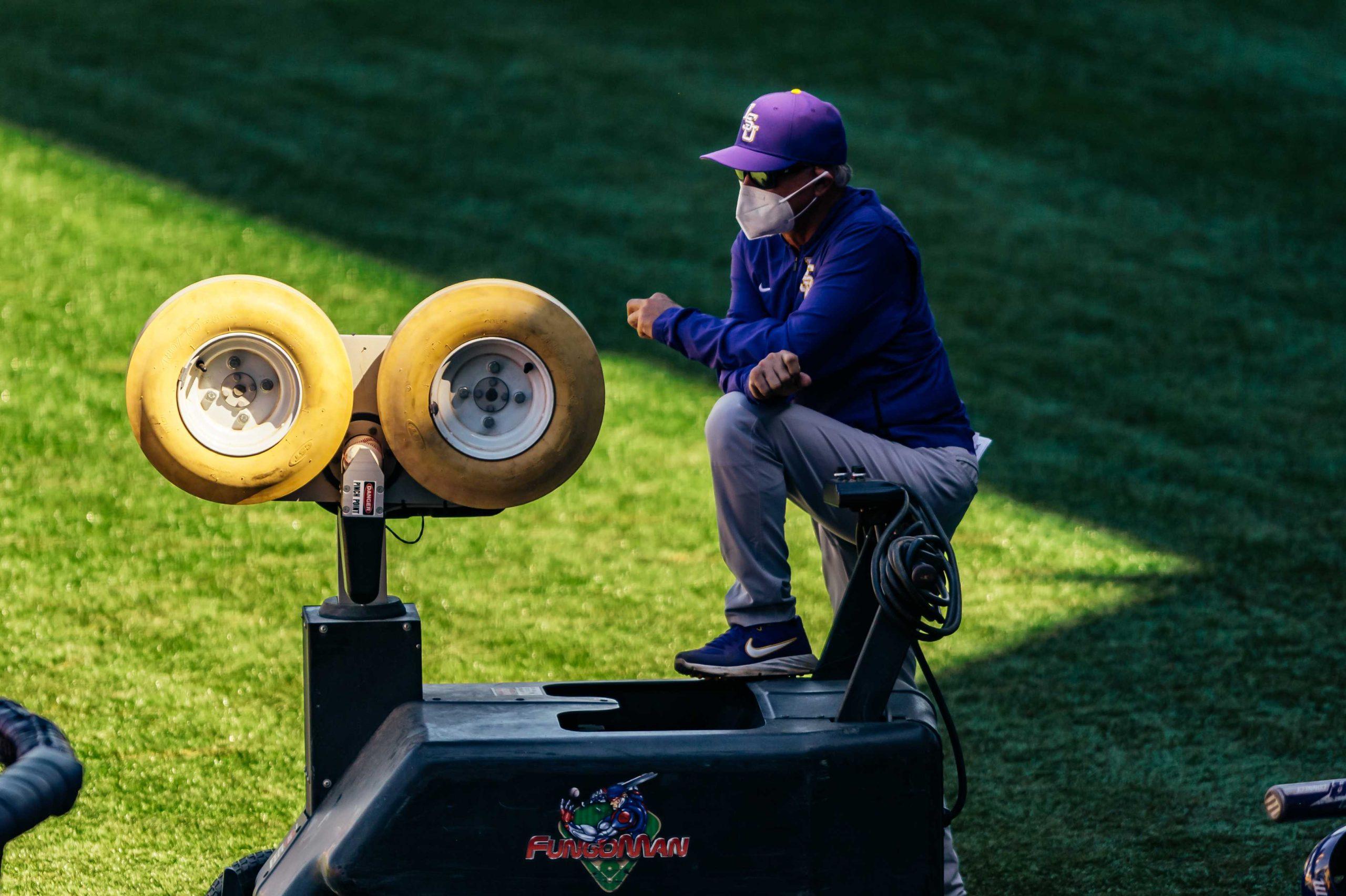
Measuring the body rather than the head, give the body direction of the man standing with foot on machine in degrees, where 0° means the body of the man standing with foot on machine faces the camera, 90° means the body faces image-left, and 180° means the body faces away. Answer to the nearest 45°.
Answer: approximately 45°
